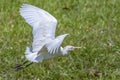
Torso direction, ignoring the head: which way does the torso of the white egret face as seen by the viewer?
to the viewer's right
